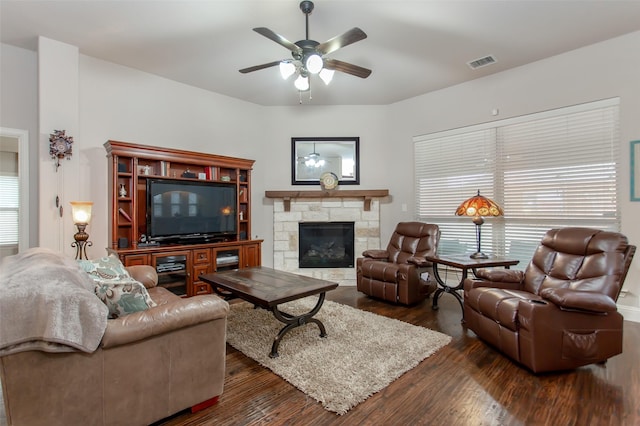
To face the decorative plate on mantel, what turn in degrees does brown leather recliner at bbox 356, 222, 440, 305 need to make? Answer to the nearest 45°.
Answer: approximately 90° to its right

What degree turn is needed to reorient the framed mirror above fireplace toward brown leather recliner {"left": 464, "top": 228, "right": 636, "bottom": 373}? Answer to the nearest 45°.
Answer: approximately 45° to its left

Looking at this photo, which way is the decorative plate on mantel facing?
toward the camera

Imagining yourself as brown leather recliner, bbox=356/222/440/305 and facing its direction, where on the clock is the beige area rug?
The beige area rug is roughly at 11 o'clock from the brown leather recliner.

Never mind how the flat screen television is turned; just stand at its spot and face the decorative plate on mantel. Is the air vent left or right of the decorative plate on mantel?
right

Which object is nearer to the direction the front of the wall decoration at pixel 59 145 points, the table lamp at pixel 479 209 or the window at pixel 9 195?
the table lamp

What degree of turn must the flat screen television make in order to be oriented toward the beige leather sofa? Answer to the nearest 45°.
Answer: approximately 45° to its right

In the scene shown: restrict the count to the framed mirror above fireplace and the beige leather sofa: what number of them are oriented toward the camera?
1

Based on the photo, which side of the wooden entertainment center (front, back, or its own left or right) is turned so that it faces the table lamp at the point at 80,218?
right

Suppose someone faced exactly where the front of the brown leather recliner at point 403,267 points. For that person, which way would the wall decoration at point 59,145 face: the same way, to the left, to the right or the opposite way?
to the left

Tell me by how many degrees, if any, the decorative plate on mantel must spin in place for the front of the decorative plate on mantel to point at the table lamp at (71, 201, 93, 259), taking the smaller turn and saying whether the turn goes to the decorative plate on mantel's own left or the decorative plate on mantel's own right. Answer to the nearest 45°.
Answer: approximately 45° to the decorative plate on mantel's own right

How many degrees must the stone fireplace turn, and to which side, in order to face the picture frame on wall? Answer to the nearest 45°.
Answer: approximately 45° to its left
